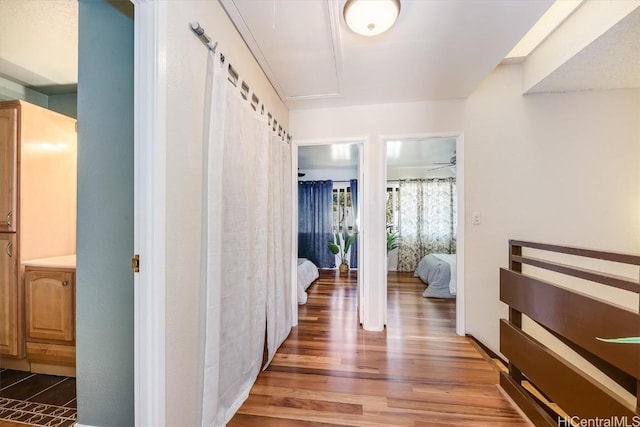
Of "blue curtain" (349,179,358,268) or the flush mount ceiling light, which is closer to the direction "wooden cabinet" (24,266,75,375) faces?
the flush mount ceiling light

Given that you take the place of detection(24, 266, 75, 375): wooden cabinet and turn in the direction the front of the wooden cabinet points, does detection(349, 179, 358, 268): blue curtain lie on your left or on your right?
on your left

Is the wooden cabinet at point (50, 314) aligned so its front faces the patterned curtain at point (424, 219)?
no

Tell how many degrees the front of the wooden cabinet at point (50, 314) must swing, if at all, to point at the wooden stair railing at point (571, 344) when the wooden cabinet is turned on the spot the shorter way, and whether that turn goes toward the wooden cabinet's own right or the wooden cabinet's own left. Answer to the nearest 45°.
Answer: approximately 45° to the wooden cabinet's own left

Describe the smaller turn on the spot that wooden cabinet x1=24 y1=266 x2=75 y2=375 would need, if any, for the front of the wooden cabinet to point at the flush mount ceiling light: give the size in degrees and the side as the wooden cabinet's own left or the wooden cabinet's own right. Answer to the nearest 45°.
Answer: approximately 45° to the wooden cabinet's own left

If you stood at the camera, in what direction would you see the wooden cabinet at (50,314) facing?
facing the viewer

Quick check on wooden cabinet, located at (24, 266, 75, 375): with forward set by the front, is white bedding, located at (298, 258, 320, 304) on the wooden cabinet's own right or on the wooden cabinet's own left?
on the wooden cabinet's own left
